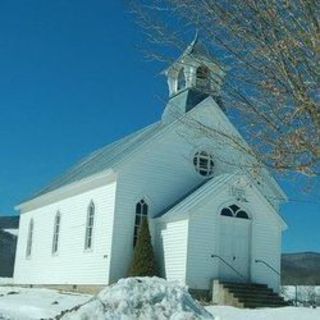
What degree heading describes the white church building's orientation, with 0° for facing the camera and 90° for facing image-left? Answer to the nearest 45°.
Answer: approximately 315°
